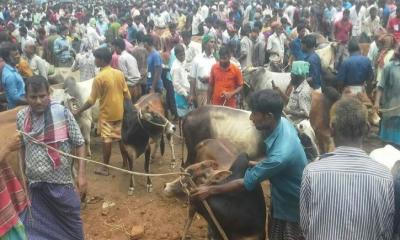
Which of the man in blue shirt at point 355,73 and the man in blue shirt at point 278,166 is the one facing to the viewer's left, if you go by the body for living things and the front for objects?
the man in blue shirt at point 278,166

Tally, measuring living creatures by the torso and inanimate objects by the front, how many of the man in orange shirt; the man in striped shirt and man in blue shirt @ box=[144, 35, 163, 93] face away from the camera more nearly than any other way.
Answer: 1

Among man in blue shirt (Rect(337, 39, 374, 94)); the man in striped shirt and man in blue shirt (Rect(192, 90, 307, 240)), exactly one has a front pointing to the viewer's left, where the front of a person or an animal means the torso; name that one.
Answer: man in blue shirt (Rect(192, 90, 307, 240))

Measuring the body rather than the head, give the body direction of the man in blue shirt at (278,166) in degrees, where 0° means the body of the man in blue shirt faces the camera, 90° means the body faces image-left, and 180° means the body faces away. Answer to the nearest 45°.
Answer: approximately 90°

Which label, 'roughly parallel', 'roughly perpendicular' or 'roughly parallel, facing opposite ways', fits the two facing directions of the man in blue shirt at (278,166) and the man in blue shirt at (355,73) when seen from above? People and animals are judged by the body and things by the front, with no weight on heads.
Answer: roughly perpendicular

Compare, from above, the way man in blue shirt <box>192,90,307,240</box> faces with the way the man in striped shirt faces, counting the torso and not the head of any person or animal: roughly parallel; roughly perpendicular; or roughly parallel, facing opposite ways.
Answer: roughly perpendicular

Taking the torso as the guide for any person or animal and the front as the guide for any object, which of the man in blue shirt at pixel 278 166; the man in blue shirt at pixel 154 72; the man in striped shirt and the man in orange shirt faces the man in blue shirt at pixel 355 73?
the man in striped shirt

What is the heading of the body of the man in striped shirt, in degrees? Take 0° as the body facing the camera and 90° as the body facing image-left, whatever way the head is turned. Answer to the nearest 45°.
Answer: approximately 180°
